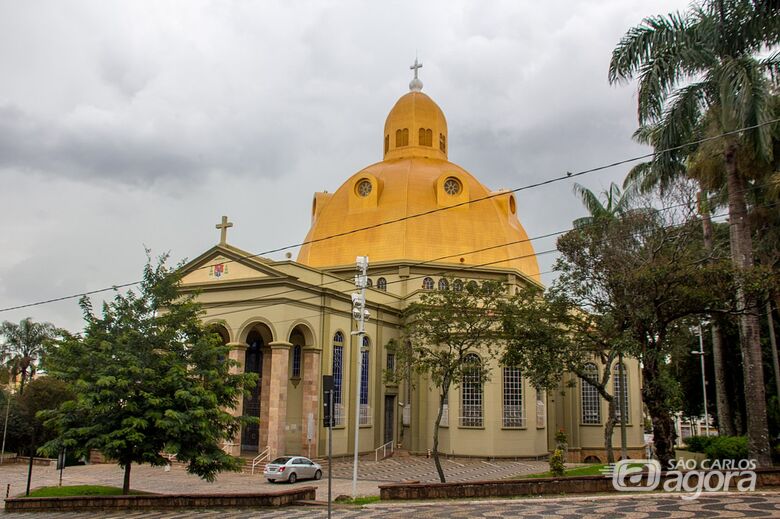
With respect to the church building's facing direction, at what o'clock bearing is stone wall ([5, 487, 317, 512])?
The stone wall is roughly at 11 o'clock from the church building.

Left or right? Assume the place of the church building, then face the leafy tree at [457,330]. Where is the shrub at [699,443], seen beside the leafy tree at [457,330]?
left

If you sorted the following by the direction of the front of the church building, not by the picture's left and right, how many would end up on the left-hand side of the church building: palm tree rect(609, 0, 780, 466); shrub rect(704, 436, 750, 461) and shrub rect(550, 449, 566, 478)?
3

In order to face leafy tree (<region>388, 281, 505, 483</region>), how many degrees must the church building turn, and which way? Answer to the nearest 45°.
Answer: approximately 45° to its left

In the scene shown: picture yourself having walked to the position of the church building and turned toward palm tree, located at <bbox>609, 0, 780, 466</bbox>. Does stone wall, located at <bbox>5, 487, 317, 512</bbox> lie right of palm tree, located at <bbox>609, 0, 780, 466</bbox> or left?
right

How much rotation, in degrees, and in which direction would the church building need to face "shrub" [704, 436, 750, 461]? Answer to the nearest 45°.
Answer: approximately 90° to its left

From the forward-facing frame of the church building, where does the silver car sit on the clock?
The silver car is roughly at 11 o'clock from the church building.

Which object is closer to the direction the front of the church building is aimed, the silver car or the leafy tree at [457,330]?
the silver car

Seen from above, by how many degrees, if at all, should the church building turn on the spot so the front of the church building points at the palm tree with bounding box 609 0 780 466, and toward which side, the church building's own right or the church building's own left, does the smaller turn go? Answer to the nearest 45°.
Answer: approximately 90° to the church building's own left

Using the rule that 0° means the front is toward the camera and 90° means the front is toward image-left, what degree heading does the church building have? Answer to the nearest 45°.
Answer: approximately 45°

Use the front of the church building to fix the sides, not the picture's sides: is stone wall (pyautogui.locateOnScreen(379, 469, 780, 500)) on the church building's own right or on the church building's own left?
on the church building's own left

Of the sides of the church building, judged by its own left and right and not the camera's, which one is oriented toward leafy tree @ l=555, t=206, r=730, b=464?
left
